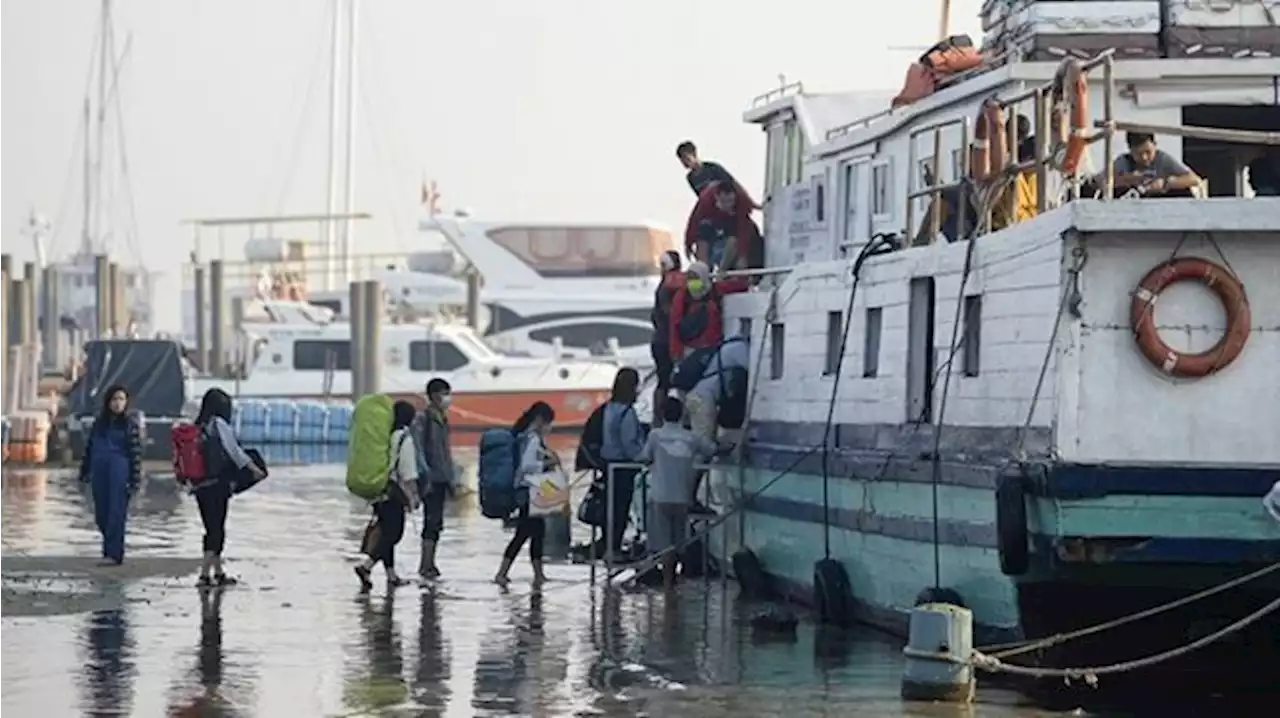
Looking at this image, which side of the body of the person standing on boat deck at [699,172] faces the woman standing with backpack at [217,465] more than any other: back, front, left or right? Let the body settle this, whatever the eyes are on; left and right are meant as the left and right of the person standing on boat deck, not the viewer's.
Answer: front

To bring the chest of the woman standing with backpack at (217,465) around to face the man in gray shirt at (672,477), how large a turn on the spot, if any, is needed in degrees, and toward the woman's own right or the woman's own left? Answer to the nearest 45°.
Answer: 0° — they already face them

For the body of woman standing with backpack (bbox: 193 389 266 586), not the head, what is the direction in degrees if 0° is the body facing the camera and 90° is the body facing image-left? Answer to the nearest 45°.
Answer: approximately 270°

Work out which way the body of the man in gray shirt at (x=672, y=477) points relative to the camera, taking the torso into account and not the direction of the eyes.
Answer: away from the camera

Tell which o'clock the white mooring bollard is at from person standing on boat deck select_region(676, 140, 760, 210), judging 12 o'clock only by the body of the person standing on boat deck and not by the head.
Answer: The white mooring bollard is roughly at 10 o'clock from the person standing on boat deck.

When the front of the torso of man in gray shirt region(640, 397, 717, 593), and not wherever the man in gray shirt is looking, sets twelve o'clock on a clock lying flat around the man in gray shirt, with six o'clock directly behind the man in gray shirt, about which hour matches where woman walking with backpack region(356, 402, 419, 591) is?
The woman walking with backpack is roughly at 9 o'clock from the man in gray shirt.

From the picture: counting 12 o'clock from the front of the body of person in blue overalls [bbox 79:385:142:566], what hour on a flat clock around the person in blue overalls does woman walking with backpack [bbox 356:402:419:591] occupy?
The woman walking with backpack is roughly at 10 o'clock from the person in blue overalls.

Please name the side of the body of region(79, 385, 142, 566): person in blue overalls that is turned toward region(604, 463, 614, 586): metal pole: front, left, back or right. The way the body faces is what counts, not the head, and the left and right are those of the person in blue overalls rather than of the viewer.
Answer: left

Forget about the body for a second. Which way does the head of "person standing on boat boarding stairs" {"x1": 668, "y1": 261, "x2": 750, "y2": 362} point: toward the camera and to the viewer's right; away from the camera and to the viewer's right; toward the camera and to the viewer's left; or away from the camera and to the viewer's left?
toward the camera and to the viewer's left

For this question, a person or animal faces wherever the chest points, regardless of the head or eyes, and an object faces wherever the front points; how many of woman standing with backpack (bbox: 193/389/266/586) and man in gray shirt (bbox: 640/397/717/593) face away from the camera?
1
